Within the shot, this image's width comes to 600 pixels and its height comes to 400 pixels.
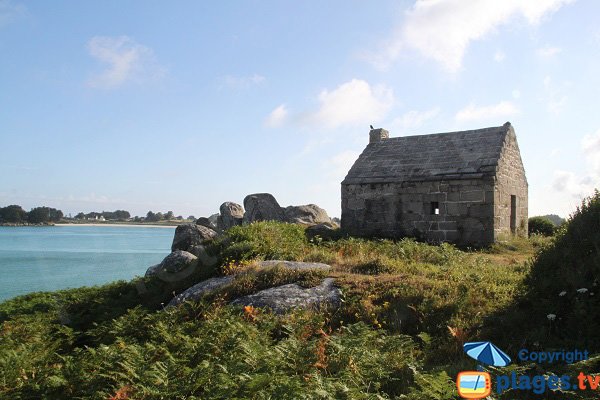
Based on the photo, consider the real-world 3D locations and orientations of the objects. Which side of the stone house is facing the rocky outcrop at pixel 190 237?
back

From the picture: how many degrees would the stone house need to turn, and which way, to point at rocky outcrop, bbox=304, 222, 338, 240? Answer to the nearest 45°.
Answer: approximately 180°

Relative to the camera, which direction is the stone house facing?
to the viewer's right

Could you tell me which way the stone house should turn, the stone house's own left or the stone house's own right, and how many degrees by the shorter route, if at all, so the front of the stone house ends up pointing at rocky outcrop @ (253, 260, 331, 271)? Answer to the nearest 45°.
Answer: approximately 90° to the stone house's own right

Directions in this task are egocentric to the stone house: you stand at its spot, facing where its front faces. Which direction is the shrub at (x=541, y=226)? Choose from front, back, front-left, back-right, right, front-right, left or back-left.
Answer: front-left

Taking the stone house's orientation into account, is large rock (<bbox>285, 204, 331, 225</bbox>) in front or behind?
behind

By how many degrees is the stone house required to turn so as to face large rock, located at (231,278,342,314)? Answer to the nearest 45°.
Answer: approximately 90° to its right
